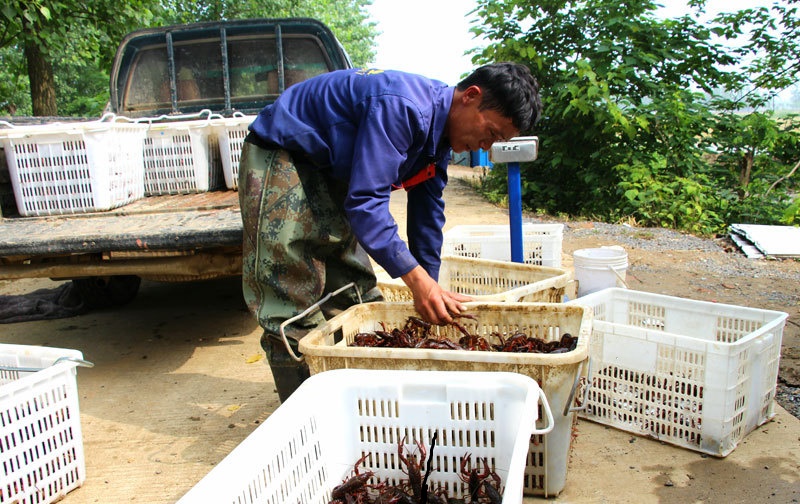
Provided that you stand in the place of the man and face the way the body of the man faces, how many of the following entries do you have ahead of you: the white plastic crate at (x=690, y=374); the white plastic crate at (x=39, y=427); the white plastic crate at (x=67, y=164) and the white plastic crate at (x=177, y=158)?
1

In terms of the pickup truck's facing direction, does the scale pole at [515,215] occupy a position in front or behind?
behind

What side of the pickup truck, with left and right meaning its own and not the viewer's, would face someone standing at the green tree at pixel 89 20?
front

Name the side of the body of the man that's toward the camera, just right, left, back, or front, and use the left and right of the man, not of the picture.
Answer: right

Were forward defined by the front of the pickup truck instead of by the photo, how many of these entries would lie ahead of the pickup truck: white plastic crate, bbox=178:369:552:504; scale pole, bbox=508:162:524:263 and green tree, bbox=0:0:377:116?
1

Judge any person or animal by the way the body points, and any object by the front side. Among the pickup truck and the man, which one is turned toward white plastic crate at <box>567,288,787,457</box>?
the man

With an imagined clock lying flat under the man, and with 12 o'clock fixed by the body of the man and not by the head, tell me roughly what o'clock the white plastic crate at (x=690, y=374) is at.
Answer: The white plastic crate is roughly at 12 o'clock from the man.

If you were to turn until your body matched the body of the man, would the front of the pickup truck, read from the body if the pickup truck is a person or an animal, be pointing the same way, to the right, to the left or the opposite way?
to the left

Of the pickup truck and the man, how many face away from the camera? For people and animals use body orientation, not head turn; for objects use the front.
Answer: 1

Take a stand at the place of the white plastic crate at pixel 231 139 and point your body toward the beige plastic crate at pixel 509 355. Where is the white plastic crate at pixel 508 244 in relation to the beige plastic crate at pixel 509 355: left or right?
left

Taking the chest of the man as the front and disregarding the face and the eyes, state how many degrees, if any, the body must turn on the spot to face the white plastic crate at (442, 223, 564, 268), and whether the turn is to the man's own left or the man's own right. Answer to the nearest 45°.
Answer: approximately 45° to the man's own left

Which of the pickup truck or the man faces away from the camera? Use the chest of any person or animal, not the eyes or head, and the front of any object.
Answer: the pickup truck

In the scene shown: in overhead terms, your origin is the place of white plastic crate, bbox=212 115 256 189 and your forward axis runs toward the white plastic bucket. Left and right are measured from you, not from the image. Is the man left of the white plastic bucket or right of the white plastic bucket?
right

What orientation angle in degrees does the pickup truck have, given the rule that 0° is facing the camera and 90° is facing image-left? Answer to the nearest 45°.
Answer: approximately 180°
